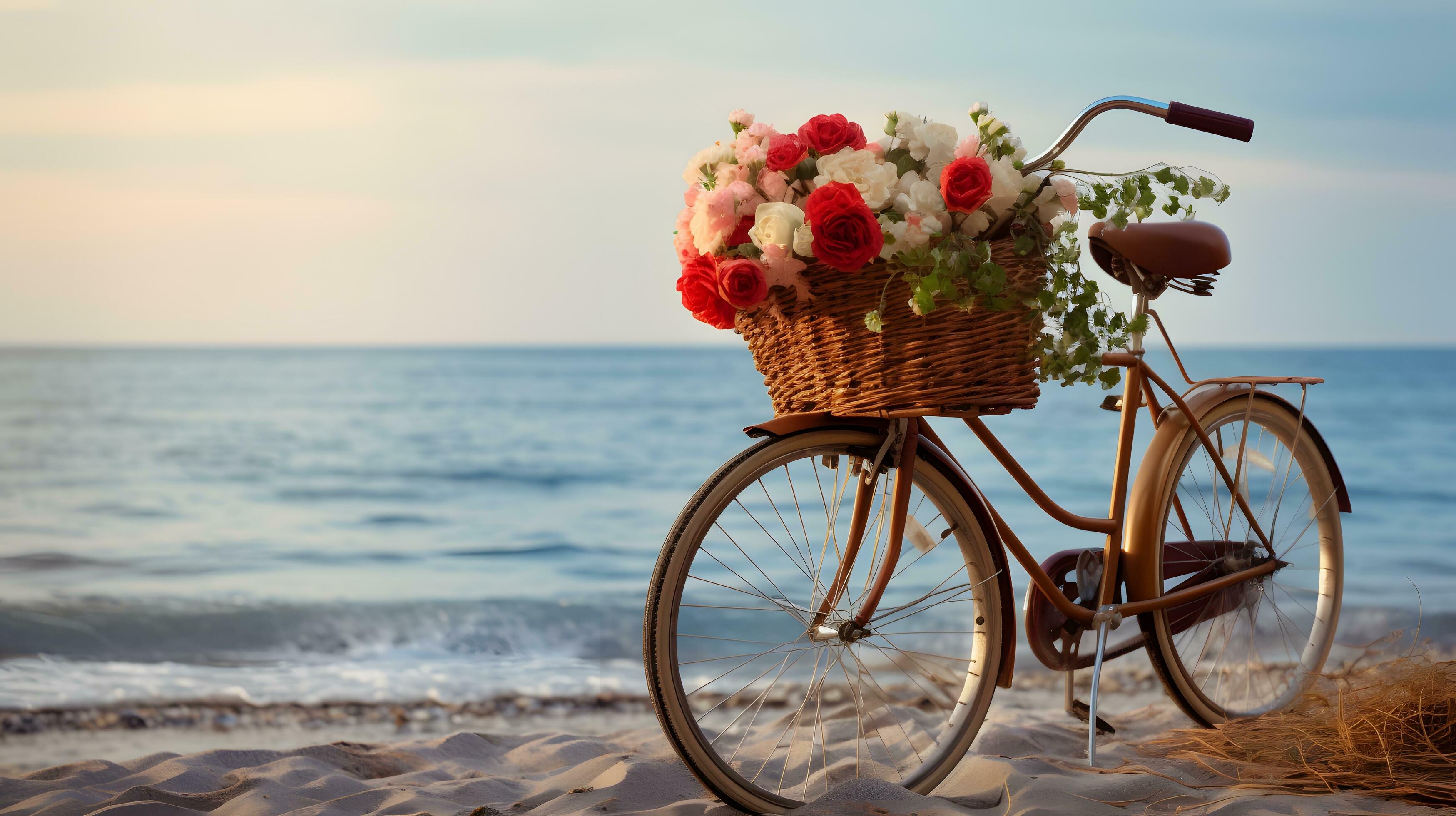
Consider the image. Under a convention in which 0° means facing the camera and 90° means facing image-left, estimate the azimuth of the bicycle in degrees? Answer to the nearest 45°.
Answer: approximately 45°
